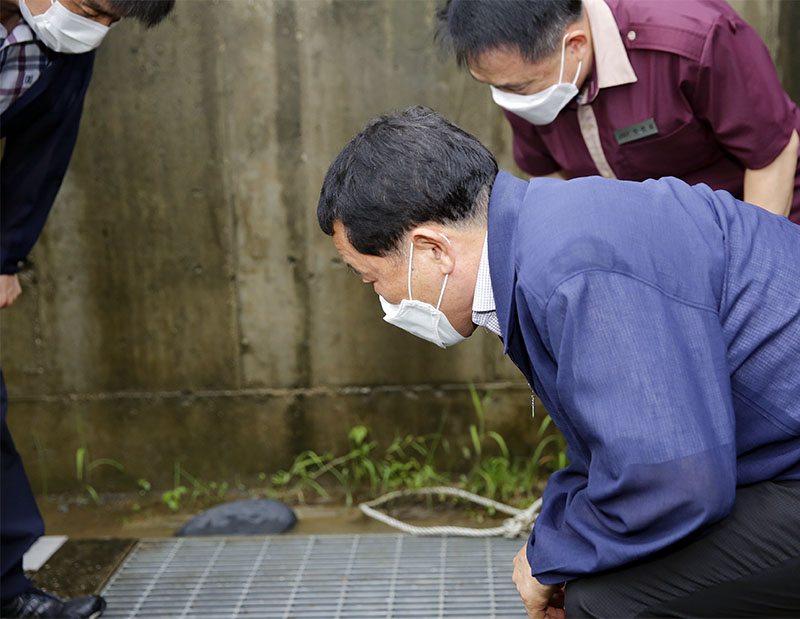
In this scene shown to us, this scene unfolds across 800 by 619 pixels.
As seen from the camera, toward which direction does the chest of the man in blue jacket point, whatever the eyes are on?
to the viewer's left

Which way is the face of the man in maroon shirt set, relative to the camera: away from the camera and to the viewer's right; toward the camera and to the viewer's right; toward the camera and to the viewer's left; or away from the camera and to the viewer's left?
toward the camera and to the viewer's left

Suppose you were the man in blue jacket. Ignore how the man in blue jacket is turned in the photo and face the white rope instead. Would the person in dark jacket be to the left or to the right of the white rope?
left

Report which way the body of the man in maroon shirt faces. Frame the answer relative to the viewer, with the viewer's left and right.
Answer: facing the viewer and to the left of the viewer

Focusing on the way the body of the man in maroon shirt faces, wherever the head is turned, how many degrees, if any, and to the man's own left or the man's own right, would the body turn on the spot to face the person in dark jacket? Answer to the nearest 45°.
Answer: approximately 45° to the man's own right

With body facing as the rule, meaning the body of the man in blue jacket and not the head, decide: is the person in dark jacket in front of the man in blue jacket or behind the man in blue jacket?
in front

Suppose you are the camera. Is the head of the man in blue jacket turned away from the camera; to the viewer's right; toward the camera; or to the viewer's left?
to the viewer's left

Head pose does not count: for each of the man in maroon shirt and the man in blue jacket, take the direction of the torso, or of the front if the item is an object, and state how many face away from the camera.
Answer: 0
